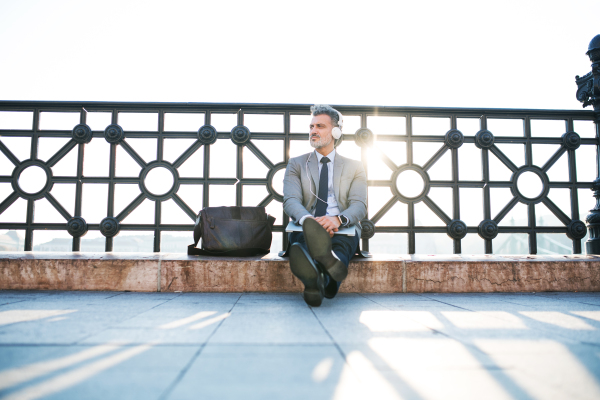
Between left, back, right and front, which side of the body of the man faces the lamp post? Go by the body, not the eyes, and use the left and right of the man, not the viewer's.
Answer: left

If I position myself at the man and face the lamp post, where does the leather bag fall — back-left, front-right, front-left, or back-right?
back-left

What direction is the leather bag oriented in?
toward the camera

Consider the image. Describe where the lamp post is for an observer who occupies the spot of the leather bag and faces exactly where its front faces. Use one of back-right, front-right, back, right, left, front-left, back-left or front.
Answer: left

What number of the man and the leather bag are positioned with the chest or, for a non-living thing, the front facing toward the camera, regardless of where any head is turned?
2

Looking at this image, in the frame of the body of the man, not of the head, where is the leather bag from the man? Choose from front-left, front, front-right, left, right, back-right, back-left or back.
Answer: right

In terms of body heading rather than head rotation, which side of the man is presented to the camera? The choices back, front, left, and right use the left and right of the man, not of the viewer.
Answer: front
